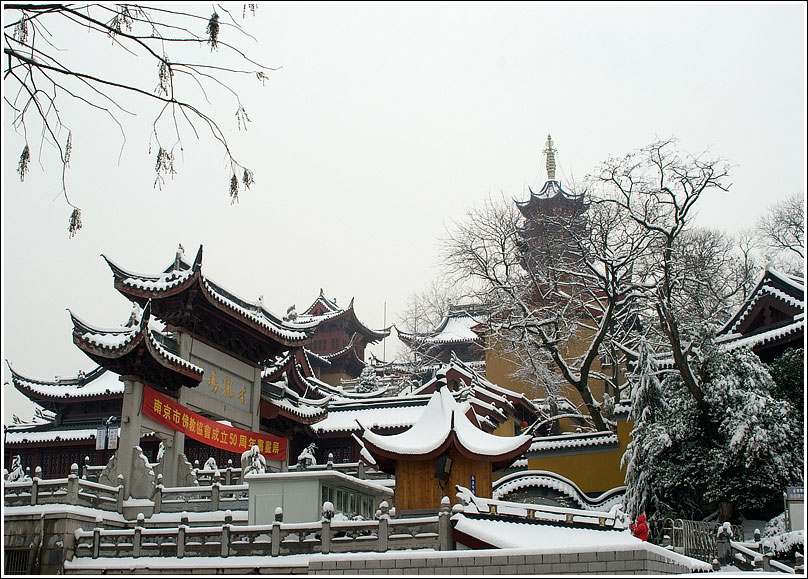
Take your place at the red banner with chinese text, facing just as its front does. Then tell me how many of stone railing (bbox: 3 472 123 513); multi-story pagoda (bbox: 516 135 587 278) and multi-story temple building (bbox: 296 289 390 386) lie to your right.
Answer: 1

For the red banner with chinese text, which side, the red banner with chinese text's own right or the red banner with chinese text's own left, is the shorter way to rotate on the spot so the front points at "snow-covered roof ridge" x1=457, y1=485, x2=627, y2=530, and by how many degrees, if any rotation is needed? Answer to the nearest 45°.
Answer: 0° — it already faces it

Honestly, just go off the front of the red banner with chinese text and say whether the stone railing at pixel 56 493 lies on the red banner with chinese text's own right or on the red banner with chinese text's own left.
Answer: on the red banner with chinese text's own right

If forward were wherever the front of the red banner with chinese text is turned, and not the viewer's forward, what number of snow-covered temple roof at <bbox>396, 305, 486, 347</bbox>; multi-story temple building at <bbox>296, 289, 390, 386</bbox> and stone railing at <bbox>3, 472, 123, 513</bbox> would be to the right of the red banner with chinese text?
1

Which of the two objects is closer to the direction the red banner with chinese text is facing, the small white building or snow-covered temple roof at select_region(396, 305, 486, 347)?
the small white building
